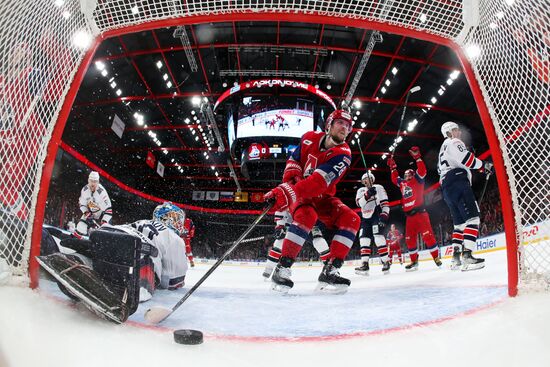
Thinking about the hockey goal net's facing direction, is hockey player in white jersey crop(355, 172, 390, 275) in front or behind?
in front

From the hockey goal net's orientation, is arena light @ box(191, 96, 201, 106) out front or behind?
out front

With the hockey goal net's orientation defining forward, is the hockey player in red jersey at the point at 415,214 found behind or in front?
in front

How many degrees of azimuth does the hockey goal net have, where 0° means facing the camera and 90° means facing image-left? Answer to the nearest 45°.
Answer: approximately 180°

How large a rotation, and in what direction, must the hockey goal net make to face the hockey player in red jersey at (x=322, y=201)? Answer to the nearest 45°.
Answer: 0° — it already faces them

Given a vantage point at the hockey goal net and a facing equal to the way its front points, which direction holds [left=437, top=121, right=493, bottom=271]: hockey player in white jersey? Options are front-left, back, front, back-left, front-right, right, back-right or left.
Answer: front-right
